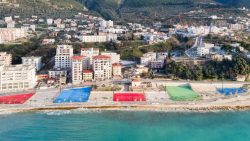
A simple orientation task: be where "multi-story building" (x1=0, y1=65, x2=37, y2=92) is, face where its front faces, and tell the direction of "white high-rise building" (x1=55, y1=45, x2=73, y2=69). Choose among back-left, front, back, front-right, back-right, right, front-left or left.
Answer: back-left

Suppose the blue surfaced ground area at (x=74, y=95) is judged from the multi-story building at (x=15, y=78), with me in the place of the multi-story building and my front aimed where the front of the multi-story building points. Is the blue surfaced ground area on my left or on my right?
on my left

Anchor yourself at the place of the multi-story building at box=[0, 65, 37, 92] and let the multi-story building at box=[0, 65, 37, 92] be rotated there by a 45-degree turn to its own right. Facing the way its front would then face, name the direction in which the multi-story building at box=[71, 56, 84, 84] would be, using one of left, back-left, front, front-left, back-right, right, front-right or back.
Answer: back-left

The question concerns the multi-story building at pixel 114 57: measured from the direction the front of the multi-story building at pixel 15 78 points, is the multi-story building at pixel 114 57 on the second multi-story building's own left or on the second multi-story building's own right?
on the second multi-story building's own left

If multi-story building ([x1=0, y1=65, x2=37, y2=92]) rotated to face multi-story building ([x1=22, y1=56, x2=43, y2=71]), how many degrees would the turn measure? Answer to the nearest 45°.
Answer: approximately 180°

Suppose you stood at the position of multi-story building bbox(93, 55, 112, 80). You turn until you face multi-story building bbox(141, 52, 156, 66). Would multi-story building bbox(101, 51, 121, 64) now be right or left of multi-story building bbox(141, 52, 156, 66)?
left

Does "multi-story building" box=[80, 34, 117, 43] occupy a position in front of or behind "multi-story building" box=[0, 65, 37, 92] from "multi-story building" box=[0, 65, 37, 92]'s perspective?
behind

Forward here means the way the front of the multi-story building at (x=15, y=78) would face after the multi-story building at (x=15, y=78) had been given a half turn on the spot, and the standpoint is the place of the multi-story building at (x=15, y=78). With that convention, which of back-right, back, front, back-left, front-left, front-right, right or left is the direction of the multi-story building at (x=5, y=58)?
front

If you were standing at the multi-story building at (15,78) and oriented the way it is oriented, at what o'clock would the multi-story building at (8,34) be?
the multi-story building at (8,34) is roughly at 6 o'clock from the multi-story building at (15,78).

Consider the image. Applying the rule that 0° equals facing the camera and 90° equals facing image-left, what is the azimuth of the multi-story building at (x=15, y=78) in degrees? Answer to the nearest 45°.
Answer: approximately 0°
